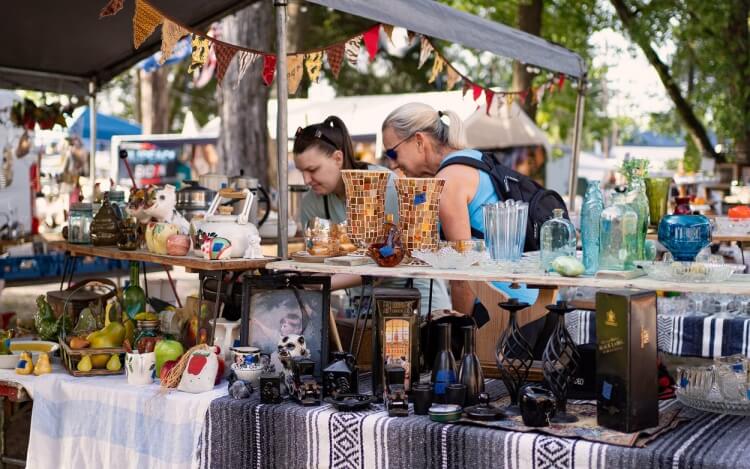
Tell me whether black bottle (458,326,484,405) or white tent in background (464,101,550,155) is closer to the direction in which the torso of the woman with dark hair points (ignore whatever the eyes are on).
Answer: the black bottle

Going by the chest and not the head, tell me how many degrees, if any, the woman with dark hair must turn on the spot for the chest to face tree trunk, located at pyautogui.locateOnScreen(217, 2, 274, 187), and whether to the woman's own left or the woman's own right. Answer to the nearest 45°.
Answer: approximately 135° to the woman's own right

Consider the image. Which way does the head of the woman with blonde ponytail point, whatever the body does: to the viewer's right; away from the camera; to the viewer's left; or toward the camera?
to the viewer's left

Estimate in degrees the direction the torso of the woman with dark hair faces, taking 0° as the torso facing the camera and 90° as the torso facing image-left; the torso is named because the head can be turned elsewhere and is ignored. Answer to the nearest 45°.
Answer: approximately 45°

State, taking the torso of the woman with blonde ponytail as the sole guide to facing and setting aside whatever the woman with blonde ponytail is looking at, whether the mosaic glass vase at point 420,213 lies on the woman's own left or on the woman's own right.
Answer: on the woman's own left

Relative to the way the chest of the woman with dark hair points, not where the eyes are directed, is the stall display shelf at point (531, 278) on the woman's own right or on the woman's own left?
on the woman's own left

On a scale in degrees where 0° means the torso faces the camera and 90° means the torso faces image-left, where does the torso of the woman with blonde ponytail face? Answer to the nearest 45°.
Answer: approximately 90°

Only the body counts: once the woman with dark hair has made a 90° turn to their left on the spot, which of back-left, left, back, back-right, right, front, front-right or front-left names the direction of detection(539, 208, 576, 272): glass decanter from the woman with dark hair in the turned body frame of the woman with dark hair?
front

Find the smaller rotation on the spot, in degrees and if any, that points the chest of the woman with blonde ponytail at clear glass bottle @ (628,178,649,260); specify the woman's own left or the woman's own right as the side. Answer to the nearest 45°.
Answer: approximately 135° to the woman's own left

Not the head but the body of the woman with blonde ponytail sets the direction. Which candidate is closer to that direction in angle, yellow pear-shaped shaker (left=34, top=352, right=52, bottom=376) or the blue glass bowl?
the yellow pear-shaped shaker
